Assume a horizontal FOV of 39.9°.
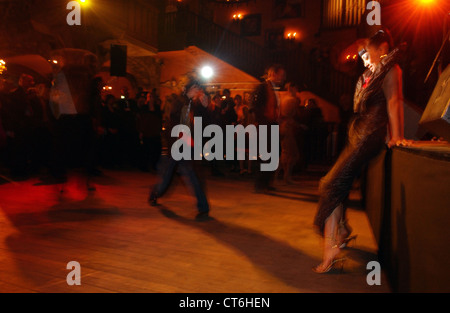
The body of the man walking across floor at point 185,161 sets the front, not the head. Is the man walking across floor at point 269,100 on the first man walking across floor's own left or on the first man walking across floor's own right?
on the first man walking across floor's own left

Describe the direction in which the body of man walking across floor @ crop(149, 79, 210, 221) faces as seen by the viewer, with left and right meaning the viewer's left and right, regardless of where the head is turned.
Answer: facing the viewer and to the right of the viewer

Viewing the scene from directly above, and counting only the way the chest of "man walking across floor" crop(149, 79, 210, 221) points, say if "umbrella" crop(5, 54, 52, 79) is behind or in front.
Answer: behind

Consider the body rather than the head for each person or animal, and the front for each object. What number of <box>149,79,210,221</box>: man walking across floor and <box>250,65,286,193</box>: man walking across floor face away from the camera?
0
